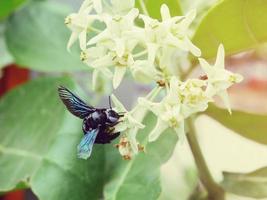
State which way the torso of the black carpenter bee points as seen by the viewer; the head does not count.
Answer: to the viewer's right
